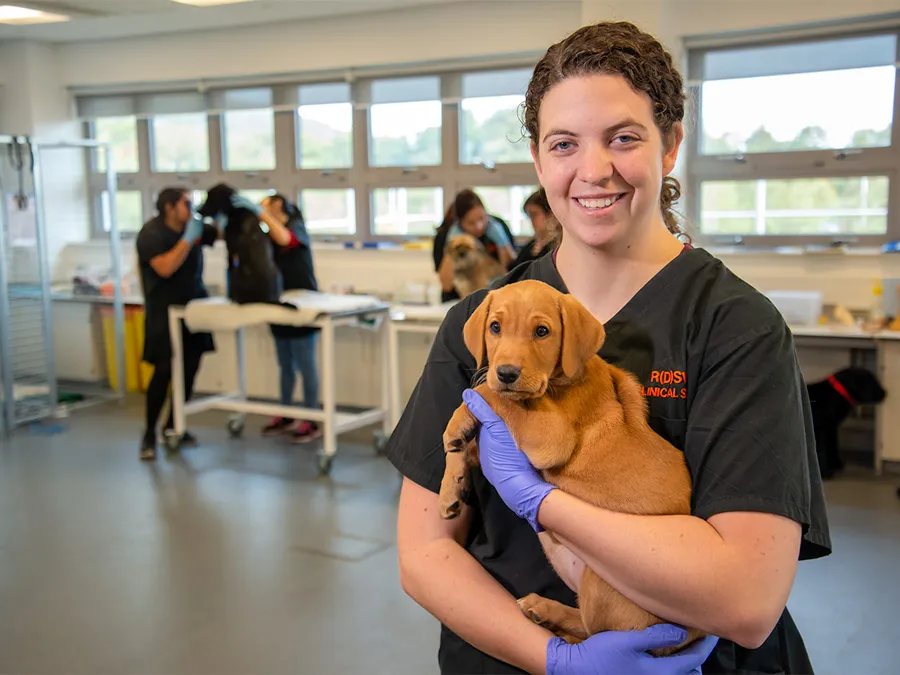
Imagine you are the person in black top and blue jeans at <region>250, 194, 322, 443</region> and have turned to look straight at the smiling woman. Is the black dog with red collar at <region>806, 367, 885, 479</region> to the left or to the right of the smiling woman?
left

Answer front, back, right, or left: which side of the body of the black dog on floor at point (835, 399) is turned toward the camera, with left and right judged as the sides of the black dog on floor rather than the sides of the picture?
right

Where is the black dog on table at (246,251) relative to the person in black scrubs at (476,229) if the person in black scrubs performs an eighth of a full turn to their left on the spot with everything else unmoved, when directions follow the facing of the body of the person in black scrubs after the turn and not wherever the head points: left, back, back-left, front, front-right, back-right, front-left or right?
back

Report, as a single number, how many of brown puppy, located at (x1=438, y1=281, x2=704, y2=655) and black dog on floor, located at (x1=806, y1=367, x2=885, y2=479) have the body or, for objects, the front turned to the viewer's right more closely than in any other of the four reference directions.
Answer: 1

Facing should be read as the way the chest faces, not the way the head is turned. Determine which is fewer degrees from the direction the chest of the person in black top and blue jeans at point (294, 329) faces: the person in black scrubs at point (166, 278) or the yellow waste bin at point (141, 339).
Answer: the person in black scrubs

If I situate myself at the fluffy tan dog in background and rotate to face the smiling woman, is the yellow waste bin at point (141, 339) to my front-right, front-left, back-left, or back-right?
back-right

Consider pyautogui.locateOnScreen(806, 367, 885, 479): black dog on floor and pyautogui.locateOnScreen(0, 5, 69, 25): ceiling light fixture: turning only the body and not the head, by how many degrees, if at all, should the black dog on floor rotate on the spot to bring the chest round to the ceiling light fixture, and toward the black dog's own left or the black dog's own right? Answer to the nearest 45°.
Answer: approximately 180°

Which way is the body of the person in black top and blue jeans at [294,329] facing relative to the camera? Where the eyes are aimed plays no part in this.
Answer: to the viewer's left

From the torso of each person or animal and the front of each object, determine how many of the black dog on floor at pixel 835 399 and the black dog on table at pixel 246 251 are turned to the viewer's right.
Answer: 1
